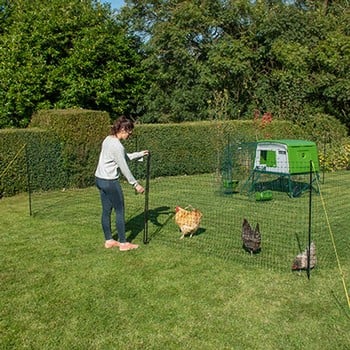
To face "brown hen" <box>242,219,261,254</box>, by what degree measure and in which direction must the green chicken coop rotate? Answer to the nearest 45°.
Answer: approximately 45° to its left

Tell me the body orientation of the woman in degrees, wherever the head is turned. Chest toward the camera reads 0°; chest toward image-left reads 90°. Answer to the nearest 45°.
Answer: approximately 270°

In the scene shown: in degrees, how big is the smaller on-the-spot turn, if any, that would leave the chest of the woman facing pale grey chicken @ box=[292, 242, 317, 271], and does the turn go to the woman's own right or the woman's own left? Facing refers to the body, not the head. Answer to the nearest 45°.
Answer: approximately 45° to the woman's own right

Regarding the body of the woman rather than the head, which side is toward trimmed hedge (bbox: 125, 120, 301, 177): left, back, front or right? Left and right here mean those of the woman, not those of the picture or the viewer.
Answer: left

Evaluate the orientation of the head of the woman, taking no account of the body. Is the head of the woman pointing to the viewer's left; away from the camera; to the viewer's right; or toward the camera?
to the viewer's right

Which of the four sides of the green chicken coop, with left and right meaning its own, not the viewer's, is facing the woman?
front

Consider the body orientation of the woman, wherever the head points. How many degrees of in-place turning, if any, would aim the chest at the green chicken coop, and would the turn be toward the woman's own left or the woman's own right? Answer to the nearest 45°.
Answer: approximately 45° to the woman's own left

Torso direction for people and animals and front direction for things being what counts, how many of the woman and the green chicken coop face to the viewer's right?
1

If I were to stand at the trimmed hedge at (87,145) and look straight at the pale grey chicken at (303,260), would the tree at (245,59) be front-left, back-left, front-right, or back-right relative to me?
back-left

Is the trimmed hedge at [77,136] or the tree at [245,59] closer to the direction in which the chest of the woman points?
the tree

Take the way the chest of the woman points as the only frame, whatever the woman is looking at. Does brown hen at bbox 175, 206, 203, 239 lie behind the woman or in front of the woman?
in front

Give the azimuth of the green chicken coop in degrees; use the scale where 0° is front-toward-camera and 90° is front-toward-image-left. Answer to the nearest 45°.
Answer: approximately 45°

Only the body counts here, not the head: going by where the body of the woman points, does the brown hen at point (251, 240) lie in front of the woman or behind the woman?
in front

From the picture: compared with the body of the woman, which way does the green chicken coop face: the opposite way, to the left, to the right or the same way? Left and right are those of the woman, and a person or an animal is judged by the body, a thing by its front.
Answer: the opposite way
